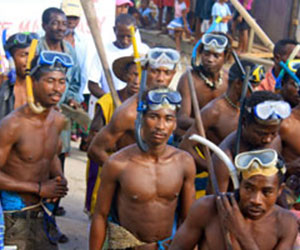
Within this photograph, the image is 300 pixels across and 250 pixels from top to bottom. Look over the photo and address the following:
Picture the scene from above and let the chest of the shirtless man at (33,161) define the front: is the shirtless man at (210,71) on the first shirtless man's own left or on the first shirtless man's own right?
on the first shirtless man's own left

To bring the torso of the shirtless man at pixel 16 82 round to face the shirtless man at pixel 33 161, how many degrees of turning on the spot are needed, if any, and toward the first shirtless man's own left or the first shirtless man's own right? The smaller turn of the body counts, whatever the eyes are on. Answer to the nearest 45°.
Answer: approximately 45° to the first shirtless man's own right

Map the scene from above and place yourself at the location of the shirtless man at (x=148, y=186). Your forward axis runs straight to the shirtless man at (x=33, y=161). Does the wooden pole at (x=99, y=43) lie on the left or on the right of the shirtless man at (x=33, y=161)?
right

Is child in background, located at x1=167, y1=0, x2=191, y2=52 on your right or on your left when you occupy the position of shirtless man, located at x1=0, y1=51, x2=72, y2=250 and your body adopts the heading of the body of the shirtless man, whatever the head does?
on your left
